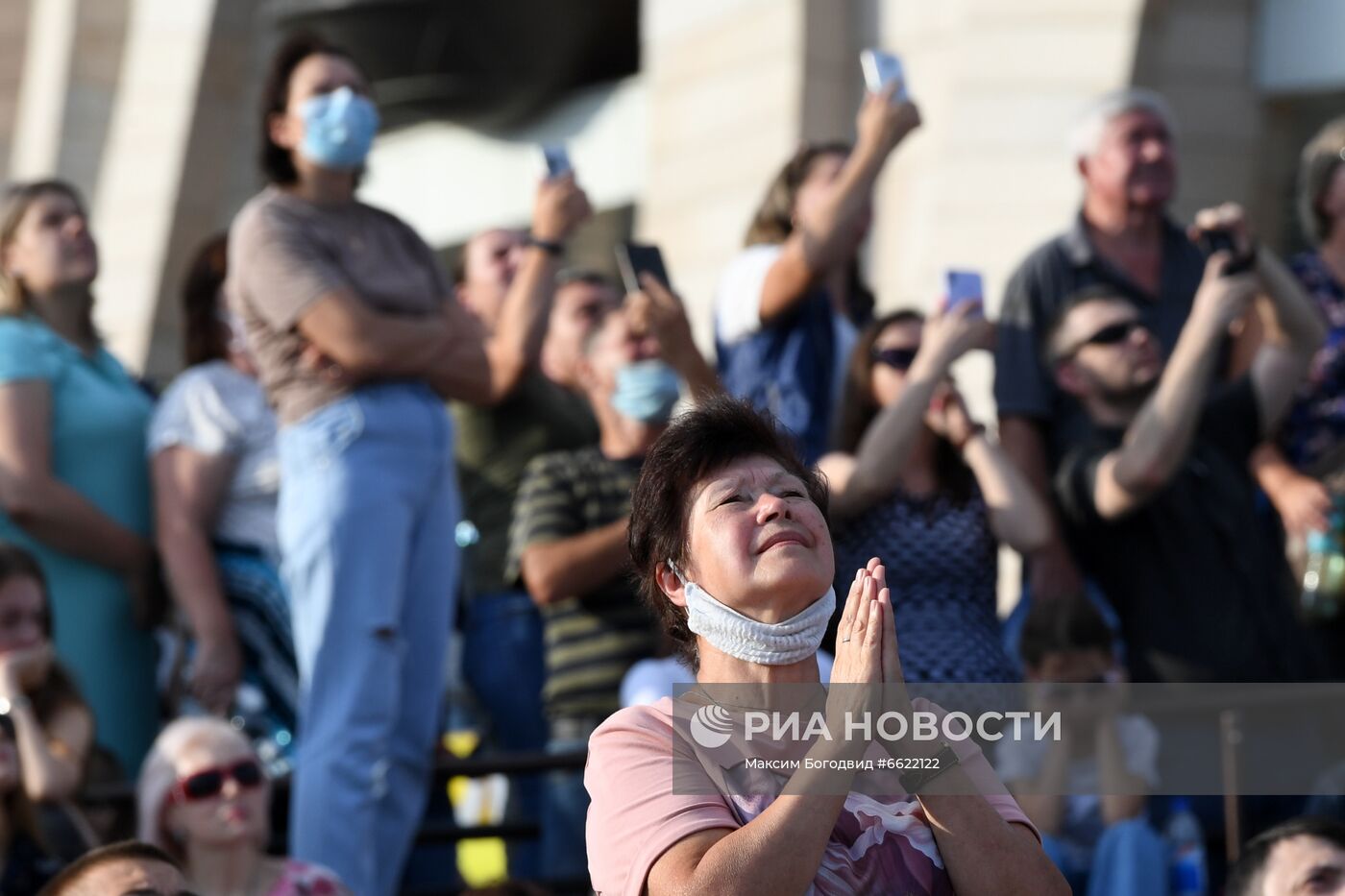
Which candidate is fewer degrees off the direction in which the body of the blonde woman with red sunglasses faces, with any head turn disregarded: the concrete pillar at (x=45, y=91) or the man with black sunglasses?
the man with black sunglasses

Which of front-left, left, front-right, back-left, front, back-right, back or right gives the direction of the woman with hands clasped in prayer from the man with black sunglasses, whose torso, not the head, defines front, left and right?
front-right

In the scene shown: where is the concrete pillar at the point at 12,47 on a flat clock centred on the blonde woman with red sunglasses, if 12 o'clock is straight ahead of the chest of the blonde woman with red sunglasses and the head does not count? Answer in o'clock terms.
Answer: The concrete pillar is roughly at 7 o'clock from the blonde woman with red sunglasses.

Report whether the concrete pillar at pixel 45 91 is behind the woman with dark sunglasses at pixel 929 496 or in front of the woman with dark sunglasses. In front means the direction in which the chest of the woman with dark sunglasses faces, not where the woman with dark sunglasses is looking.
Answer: behind

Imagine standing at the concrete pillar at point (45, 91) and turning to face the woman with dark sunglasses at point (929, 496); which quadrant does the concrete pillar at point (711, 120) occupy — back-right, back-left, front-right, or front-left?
front-left

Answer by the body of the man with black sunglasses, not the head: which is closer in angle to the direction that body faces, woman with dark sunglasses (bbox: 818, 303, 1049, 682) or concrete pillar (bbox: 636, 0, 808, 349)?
the woman with dark sunglasses

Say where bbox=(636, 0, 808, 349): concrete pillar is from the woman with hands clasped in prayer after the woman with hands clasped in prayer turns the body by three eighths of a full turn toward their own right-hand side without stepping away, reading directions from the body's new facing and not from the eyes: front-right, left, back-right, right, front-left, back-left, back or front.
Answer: right

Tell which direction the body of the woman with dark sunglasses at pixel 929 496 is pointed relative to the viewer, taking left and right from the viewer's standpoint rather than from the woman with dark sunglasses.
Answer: facing the viewer and to the right of the viewer

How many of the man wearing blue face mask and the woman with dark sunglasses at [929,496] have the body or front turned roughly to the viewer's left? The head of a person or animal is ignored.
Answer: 0
